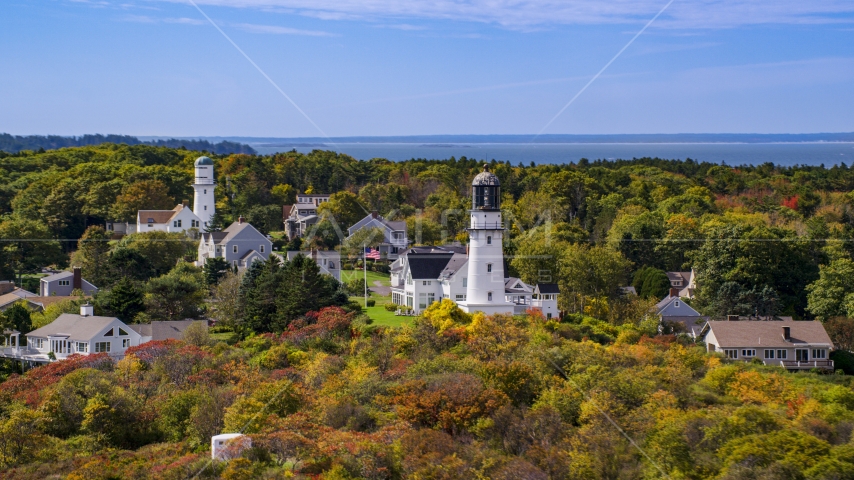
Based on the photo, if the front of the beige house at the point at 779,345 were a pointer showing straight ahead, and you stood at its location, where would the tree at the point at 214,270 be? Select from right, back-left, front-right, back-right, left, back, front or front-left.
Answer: right

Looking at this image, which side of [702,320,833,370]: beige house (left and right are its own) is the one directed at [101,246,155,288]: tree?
right

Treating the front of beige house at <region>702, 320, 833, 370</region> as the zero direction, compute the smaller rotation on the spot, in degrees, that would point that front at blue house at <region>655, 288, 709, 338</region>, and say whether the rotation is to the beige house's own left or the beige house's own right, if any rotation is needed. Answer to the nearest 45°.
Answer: approximately 135° to the beige house's own right

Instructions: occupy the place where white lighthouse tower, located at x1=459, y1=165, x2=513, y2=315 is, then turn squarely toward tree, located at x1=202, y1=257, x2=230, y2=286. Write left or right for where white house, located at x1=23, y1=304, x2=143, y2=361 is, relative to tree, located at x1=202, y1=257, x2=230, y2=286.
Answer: left

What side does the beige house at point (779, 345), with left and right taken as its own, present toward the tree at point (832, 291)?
back

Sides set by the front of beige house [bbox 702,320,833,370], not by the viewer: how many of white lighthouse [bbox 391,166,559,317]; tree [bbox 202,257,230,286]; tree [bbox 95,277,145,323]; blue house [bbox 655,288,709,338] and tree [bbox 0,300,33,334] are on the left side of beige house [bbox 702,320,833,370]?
0

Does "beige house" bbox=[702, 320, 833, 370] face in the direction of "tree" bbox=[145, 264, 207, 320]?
no

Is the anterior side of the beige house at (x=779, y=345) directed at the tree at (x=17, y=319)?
no

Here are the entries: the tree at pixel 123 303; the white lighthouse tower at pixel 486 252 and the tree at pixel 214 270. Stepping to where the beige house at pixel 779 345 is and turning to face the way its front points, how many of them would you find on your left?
0

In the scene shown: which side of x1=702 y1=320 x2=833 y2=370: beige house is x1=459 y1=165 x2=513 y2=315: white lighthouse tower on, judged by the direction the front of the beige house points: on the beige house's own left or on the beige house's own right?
on the beige house's own right

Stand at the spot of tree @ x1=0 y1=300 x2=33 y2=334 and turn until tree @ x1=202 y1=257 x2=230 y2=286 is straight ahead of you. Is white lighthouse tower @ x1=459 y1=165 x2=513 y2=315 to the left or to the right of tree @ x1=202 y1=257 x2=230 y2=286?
right

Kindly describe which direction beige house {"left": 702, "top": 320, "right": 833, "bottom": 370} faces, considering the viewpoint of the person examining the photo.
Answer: facing the viewer

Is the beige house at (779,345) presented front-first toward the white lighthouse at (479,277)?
no

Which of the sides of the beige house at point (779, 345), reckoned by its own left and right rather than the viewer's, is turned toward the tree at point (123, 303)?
right

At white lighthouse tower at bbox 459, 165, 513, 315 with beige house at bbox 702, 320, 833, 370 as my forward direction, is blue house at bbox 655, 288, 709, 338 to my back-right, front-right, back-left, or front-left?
front-left
